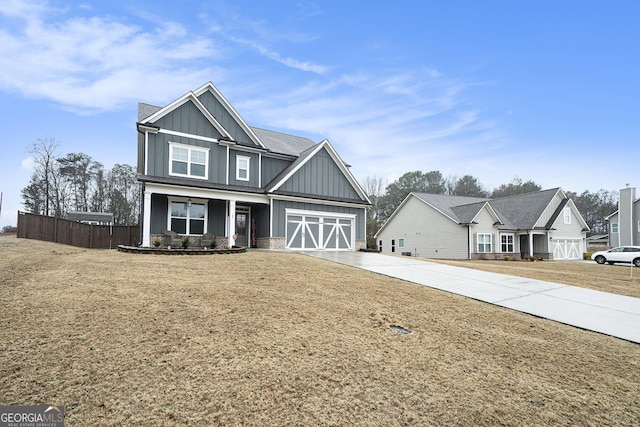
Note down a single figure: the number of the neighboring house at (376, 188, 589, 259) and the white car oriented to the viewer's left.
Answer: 1

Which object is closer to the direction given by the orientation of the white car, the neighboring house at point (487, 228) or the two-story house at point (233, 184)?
the neighboring house

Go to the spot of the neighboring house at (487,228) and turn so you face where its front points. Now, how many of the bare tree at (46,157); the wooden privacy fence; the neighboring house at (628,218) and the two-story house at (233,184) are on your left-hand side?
1

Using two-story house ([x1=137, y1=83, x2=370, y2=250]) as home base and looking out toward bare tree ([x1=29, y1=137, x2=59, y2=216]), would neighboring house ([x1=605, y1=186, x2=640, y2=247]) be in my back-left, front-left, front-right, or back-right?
back-right

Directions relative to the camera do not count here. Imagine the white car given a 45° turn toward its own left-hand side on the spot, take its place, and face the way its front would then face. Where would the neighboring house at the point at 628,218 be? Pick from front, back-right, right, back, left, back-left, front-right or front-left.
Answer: back-right

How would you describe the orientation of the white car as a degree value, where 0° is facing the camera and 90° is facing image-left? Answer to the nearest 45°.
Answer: approximately 90°

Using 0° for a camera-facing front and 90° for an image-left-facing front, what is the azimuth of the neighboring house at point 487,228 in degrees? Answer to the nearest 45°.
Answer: approximately 315°

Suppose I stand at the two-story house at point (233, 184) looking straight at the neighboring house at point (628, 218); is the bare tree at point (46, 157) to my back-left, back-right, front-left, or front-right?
back-left

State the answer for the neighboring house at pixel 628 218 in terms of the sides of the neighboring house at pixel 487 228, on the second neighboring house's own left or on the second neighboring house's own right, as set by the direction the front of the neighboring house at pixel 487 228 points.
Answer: on the second neighboring house's own left

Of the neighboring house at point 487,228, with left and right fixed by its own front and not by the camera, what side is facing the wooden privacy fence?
right

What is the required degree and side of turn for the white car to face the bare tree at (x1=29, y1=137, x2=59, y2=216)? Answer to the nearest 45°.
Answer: approximately 45° to its left

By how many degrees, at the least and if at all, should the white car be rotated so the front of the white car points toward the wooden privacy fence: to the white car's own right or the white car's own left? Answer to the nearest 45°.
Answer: approximately 45° to the white car's own left
